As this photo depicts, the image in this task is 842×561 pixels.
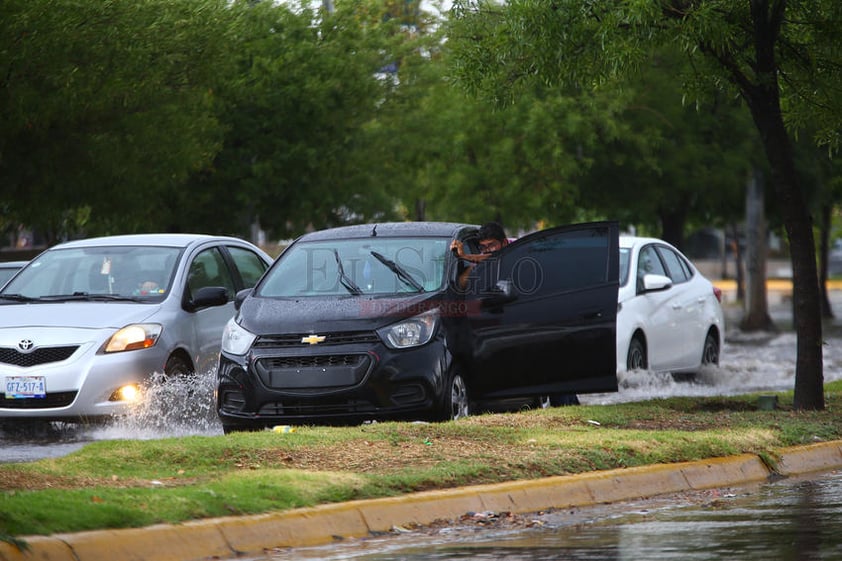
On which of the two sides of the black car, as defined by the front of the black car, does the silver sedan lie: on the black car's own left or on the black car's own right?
on the black car's own right

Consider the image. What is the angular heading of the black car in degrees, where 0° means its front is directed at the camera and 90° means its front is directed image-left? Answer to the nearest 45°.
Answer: approximately 45°

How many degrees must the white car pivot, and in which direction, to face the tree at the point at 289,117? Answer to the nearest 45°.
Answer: approximately 90° to its right

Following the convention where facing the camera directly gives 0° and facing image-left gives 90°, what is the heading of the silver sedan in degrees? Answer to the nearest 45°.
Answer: approximately 45°

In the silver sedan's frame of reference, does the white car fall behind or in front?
behind

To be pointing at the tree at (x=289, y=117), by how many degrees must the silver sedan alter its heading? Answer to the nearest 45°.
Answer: approximately 135° to its right

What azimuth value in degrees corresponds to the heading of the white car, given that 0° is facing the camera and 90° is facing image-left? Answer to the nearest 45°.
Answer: approximately 45°

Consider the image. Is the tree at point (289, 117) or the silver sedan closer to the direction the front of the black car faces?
the silver sedan

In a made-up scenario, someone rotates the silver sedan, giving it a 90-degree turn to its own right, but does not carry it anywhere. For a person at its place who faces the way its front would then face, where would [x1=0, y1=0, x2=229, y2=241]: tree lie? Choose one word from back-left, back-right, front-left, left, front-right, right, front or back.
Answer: front-right

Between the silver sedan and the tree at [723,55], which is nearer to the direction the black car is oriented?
the silver sedan
